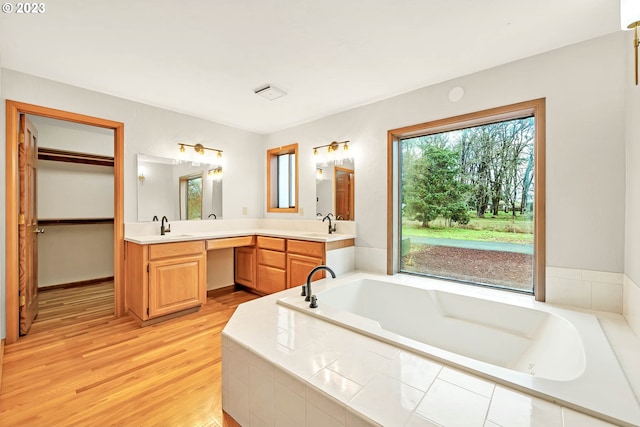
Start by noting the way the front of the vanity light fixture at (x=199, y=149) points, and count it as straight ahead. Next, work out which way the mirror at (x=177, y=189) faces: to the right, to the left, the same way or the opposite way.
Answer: the same way

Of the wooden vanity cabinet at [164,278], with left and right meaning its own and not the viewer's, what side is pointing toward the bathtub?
front

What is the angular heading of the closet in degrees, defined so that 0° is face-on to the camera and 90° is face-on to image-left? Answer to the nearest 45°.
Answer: approximately 315°

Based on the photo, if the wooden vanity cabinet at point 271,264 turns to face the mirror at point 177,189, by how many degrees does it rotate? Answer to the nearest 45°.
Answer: approximately 45° to its right

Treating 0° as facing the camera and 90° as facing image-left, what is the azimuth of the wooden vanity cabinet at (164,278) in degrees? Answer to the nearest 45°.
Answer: approximately 315°

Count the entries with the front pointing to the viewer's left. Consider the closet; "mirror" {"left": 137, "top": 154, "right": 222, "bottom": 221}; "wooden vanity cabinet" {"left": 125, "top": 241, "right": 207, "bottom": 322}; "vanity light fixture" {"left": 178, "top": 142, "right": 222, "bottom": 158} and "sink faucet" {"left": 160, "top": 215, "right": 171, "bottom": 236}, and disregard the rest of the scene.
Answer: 0

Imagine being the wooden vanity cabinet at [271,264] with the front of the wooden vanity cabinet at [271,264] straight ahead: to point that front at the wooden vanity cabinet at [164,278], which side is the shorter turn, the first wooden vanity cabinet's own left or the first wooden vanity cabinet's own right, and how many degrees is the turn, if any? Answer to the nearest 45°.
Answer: approximately 45° to the first wooden vanity cabinet's own right

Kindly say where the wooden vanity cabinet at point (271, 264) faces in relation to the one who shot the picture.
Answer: facing the viewer and to the left of the viewer

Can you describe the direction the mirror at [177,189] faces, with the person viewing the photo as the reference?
facing the viewer and to the right of the viewer

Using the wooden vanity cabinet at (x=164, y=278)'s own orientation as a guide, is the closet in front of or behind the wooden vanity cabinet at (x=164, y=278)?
behind

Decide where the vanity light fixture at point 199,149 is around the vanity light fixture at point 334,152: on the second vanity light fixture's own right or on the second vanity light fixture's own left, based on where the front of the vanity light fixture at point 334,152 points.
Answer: on the second vanity light fixture's own right

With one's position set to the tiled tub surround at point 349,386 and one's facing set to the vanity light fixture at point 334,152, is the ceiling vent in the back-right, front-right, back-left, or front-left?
front-left

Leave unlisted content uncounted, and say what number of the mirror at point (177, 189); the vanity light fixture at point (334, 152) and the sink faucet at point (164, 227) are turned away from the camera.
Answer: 0

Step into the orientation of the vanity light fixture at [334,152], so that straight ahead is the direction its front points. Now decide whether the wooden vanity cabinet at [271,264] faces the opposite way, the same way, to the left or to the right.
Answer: the same way
